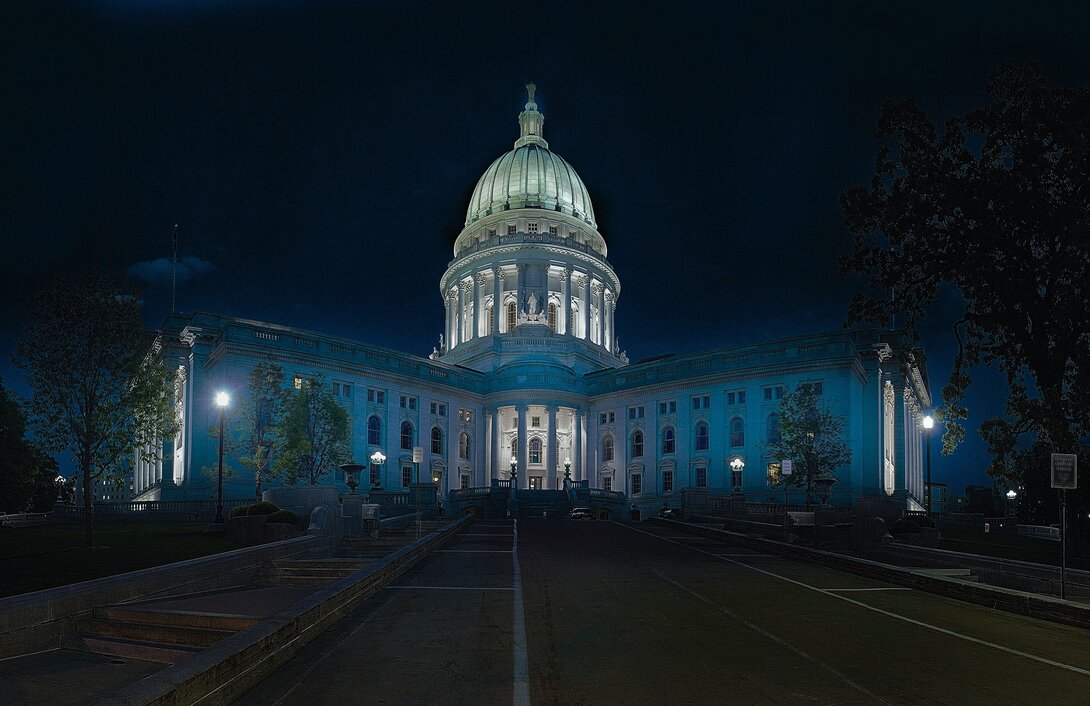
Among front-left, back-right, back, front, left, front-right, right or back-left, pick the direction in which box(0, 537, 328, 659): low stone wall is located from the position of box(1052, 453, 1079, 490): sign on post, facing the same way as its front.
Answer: front-right

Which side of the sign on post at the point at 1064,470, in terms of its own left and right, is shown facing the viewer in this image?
front

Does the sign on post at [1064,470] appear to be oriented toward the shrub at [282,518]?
no

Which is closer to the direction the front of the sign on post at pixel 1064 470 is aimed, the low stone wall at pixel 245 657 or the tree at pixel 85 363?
the low stone wall

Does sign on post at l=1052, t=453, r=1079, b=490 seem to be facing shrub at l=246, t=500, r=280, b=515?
no

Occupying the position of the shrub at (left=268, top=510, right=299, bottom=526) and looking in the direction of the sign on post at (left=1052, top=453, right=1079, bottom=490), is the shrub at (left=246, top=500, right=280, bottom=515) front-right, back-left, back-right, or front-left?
back-left

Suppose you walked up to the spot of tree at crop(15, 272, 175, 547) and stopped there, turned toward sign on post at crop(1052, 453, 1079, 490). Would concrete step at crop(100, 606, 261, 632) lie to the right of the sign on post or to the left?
right

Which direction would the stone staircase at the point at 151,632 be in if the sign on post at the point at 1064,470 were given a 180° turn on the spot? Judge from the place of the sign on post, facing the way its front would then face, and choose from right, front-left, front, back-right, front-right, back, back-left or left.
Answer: back-left

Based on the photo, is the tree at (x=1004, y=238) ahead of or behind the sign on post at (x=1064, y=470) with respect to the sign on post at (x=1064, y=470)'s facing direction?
behind

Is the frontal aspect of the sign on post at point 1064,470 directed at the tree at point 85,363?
no

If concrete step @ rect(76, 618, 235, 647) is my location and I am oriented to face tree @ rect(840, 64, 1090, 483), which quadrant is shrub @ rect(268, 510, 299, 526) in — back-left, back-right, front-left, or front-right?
front-left
